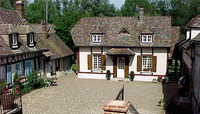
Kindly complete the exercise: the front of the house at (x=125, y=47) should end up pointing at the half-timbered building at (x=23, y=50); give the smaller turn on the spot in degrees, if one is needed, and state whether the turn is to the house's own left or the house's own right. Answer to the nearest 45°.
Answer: approximately 45° to the house's own right

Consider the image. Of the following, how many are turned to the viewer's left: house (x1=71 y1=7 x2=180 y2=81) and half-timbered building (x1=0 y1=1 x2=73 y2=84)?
0

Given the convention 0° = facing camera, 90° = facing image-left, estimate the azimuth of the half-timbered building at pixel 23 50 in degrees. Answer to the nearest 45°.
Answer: approximately 315°

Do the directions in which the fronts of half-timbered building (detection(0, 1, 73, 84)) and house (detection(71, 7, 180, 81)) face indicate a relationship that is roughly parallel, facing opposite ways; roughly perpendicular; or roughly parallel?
roughly perpendicular

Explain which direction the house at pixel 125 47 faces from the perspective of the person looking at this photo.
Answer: facing the viewer

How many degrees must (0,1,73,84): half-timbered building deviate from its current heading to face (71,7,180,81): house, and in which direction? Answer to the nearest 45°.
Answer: approximately 45° to its left
